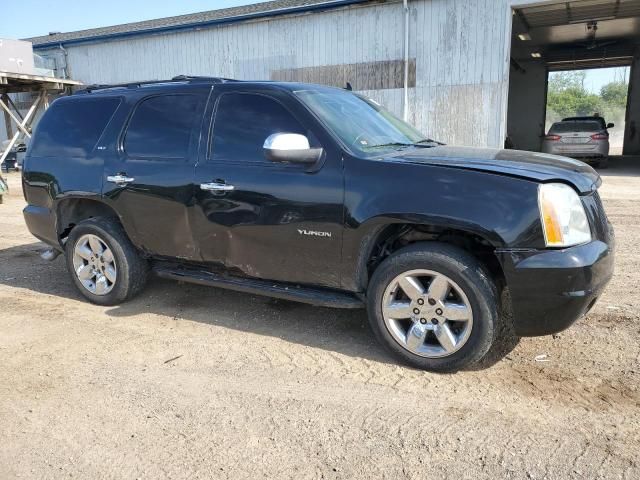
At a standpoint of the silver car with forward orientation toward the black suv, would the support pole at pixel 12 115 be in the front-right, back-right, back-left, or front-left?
front-right

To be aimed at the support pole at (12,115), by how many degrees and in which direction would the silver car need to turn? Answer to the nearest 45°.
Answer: approximately 90° to its left

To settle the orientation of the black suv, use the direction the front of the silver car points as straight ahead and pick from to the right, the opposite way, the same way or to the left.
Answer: to the right

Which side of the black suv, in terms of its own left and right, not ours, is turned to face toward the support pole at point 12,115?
back

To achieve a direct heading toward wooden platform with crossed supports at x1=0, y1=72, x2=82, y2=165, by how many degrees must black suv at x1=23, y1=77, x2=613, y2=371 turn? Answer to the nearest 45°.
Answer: approximately 180°

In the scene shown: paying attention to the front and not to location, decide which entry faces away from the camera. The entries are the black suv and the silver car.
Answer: the silver car

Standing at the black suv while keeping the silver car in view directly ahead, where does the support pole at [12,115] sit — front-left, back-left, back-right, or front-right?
front-left

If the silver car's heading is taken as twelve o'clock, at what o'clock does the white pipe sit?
The white pipe is roughly at 8 o'clock from the silver car.

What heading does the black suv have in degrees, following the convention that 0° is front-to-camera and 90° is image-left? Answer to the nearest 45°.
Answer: approximately 315°

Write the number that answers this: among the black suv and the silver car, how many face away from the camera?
1

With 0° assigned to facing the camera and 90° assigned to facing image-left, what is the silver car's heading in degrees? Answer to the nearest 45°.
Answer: approximately 180°

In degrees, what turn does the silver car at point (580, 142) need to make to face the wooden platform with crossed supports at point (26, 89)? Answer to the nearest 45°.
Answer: approximately 90° to its left

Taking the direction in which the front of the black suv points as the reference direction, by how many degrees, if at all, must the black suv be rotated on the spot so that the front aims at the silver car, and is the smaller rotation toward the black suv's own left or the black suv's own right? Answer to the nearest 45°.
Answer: approximately 90° to the black suv's own left
